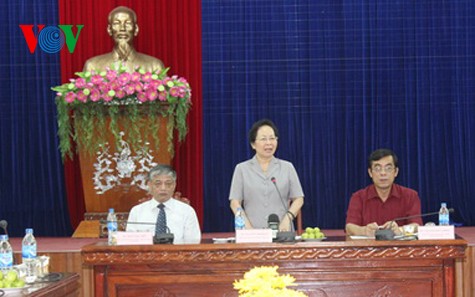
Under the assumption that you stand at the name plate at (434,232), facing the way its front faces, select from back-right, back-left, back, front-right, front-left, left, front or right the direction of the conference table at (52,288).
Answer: front-right

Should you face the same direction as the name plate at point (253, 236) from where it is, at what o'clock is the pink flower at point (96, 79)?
The pink flower is roughly at 5 o'clock from the name plate.

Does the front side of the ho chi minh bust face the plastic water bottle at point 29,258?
yes

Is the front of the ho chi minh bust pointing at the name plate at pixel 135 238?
yes

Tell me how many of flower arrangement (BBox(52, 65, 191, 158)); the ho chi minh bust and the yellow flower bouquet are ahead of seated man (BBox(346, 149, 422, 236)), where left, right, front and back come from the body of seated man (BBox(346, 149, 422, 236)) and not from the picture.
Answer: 1

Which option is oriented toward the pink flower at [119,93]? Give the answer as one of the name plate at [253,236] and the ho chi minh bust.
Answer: the ho chi minh bust

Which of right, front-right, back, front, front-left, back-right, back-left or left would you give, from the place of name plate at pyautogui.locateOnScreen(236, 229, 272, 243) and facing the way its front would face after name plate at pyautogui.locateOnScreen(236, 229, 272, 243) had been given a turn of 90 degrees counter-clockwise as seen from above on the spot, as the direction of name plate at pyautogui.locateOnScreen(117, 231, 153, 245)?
back

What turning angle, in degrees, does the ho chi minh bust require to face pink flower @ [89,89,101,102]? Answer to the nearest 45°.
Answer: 0° — it already faces it

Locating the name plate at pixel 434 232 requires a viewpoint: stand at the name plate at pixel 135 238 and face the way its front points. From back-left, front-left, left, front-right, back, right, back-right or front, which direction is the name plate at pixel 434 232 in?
left

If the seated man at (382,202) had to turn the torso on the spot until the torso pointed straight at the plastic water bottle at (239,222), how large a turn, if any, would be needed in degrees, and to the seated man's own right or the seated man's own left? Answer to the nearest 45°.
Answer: approximately 45° to the seated man's own right

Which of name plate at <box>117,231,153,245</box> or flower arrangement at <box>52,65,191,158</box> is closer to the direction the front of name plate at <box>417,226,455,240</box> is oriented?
the name plate

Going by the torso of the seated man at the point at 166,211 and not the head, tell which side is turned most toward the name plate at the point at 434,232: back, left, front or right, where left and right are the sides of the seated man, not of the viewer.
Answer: left

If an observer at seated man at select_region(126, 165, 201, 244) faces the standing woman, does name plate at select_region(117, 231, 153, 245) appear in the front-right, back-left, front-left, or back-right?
back-right

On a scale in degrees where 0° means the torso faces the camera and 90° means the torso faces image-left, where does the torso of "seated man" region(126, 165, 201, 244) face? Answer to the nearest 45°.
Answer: approximately 0°

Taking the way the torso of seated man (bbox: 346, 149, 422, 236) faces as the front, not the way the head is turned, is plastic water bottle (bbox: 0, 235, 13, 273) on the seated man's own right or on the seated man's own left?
on the seated man's own right
